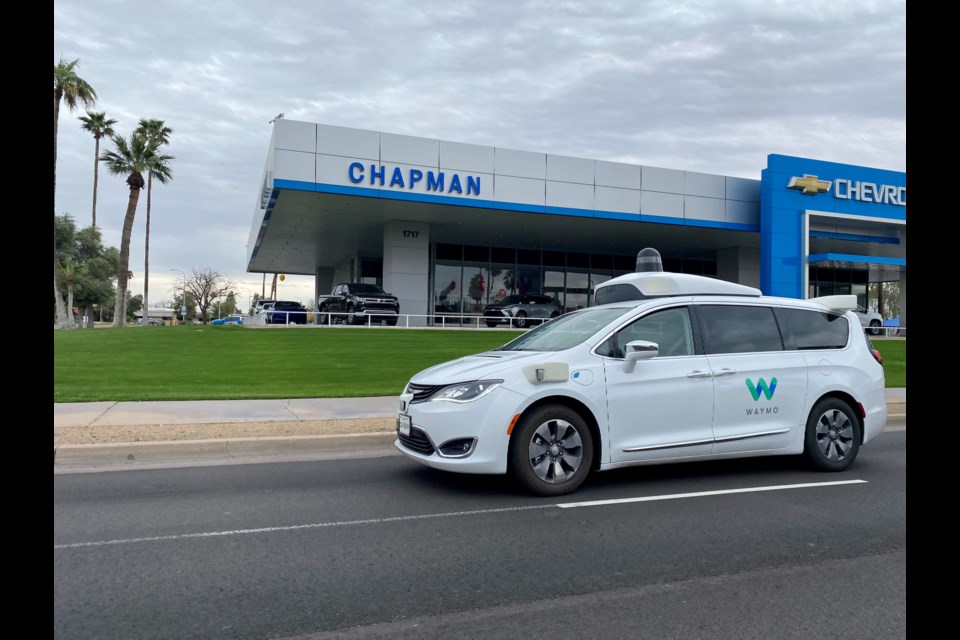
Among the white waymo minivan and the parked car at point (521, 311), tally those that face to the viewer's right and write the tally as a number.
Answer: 0

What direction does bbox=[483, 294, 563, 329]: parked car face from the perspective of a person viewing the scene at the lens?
facing the viewer and to the left of the viewer

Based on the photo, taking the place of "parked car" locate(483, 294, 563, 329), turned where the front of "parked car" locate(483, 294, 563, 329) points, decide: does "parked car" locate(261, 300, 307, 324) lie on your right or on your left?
on your right

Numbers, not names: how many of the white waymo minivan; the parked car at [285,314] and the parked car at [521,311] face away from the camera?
0

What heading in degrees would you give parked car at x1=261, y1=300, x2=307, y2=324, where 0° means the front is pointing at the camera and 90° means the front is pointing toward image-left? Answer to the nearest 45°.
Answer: approximately 0°

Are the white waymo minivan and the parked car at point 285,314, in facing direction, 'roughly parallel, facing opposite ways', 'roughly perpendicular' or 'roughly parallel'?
roughly perpendicular

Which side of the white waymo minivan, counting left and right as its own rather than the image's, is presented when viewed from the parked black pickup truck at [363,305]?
right

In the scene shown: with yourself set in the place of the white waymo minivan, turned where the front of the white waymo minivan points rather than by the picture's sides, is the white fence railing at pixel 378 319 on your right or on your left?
on your right
